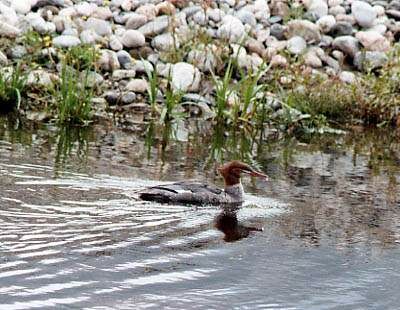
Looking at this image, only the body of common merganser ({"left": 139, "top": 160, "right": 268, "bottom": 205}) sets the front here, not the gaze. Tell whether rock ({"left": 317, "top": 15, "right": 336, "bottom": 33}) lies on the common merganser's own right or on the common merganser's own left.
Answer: on the common merganser's own left

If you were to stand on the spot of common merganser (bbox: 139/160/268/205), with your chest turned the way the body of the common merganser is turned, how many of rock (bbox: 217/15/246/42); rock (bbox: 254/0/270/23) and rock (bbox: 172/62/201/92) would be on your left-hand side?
3

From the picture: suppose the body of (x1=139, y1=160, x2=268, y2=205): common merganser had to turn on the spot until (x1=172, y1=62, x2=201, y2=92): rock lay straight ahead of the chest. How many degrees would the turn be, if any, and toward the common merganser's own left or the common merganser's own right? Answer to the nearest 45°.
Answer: approximately 90° to the common merganser's own left

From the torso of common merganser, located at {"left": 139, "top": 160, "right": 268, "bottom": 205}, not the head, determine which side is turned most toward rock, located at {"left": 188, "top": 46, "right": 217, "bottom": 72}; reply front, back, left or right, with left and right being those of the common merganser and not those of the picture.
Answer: left

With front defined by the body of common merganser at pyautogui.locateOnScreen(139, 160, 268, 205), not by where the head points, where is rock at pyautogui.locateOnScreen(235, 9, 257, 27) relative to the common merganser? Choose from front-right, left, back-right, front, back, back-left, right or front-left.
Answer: left

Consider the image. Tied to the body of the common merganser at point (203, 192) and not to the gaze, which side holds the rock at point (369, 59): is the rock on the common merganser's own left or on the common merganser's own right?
on the common merganser's own left

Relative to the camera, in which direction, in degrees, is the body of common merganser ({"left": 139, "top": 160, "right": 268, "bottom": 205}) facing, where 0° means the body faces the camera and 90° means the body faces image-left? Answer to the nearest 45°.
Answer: approximately 270°

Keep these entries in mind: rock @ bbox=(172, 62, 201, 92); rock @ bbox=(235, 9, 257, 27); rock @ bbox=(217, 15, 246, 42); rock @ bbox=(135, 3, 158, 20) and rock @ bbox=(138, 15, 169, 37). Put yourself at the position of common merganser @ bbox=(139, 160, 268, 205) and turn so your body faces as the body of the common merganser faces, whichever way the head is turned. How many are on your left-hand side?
5

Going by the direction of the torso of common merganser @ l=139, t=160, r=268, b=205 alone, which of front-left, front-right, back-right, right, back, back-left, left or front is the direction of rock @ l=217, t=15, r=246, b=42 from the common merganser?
left

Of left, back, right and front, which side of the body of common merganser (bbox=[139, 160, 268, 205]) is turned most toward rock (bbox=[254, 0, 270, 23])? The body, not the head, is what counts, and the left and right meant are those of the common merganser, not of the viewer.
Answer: left

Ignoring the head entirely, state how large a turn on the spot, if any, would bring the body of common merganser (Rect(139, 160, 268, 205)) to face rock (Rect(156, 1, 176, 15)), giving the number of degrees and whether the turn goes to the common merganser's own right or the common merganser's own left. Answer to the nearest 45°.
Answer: approximately 90° to the common merganser's own left
